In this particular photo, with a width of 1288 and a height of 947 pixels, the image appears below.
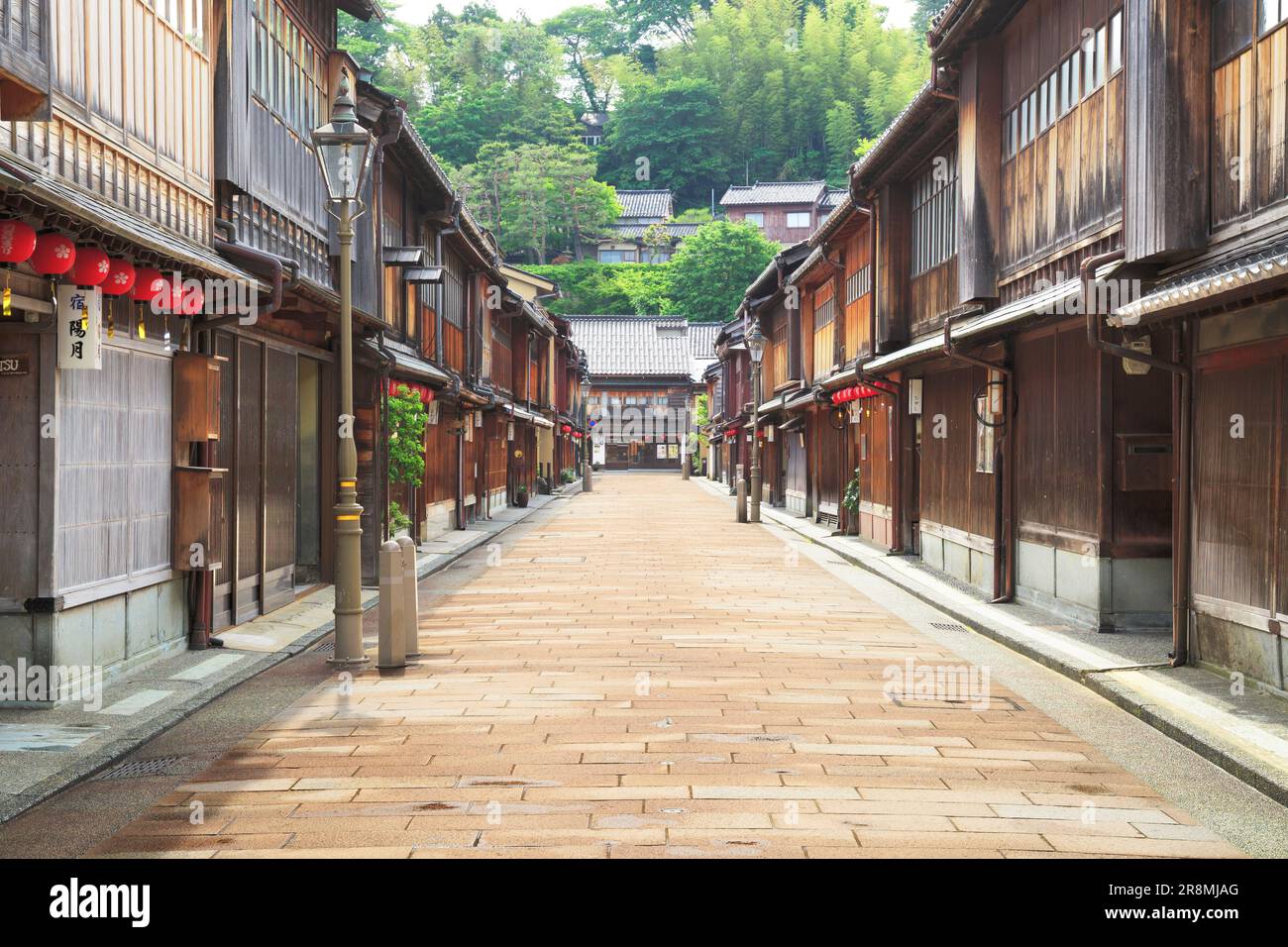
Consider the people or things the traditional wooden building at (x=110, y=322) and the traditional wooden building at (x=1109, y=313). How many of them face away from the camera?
0

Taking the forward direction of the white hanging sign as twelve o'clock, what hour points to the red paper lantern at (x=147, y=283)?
The red paper lantern is roughly at 8 o'clock from the white hanging sign.

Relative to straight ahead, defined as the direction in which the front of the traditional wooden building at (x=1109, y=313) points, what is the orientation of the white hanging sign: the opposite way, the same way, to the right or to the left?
to the left

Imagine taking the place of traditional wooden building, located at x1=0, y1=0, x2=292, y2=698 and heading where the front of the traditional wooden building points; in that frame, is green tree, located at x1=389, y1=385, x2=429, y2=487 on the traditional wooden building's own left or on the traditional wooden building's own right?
on the traditional wooden building's own left

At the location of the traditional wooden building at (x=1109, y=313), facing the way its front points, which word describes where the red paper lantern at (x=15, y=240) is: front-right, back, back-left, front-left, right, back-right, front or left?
front

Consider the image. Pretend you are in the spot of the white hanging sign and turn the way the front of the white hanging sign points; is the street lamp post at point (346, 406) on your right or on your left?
on your left

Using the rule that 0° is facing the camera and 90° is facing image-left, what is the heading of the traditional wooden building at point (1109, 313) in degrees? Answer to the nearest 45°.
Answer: approximately 45°

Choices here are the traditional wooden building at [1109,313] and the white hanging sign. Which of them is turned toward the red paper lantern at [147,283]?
the traditional wooden building

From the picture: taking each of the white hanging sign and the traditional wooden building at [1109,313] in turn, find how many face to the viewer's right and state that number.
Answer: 0

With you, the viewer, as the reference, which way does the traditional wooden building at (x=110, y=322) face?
facing the viewer and to the right of the viewer

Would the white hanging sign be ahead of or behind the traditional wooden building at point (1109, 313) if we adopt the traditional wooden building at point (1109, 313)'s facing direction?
ahead

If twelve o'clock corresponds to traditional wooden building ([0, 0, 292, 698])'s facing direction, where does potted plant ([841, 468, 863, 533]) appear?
The potted plant is roughly at 9 o'clock from the traditional wooden building.

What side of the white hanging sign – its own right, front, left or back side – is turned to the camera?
front

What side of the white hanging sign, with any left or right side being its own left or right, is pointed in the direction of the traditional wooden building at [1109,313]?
left

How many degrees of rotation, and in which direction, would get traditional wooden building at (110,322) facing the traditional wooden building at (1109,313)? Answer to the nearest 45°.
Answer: approximately 45° to its left
